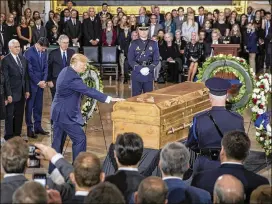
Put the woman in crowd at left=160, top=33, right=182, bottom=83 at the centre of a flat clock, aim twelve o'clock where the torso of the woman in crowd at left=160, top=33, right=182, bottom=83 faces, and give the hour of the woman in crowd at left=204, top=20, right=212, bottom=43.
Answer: the woman in crowd at left=204, top=20, right=212, bottom=43 is roughly at 8 o'clock from the woman in crowd at left=160, top=33, right=182, bottom=83.

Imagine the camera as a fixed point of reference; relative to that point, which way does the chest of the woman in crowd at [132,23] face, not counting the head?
toward the camera

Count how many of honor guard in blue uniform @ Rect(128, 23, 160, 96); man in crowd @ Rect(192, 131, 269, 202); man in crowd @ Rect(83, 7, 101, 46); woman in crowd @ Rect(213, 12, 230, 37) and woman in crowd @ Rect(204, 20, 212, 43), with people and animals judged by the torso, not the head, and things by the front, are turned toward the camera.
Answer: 4

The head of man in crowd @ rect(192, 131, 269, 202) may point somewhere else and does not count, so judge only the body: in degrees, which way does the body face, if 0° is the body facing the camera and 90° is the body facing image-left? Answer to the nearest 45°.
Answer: approximately 180°

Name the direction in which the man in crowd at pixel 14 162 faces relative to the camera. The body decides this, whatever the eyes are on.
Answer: away from the camera

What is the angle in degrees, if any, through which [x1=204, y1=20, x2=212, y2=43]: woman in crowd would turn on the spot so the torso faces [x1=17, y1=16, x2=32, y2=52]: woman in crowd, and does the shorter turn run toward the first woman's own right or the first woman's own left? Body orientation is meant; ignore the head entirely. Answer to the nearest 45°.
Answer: approximately 90° to the first woman's own right

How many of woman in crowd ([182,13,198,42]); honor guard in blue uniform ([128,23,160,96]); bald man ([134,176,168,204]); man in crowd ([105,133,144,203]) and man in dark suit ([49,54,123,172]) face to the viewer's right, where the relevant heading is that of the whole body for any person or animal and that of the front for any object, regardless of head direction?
1

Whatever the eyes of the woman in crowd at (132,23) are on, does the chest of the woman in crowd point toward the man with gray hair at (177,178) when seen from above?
yes

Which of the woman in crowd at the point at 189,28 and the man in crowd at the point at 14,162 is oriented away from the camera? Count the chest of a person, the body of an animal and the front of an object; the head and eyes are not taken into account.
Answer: the man in crowd

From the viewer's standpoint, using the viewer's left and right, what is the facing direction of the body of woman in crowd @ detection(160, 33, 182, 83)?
facing the viewer

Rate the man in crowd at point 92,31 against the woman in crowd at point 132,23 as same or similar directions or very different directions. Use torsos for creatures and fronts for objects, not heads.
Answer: same or similar directions

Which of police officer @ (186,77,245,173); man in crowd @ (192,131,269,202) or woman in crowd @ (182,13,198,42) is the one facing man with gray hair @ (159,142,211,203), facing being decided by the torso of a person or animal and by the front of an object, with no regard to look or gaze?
the woman in crowd

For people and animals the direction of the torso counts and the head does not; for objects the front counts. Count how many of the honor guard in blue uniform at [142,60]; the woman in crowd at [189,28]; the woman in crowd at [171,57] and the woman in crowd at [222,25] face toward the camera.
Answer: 4

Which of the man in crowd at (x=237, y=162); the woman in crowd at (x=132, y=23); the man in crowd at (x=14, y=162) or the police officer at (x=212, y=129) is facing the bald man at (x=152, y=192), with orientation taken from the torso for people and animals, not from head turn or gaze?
the woman in crowd

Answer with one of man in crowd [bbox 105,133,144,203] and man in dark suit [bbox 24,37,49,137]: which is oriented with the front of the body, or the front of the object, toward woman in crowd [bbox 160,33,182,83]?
the man in crowd

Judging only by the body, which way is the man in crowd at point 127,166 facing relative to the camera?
away from the camera

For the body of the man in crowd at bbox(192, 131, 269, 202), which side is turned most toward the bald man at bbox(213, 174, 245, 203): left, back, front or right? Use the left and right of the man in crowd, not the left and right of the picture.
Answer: back

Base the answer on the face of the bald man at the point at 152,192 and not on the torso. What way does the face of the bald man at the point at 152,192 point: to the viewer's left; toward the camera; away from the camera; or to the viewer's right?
away from the camera
